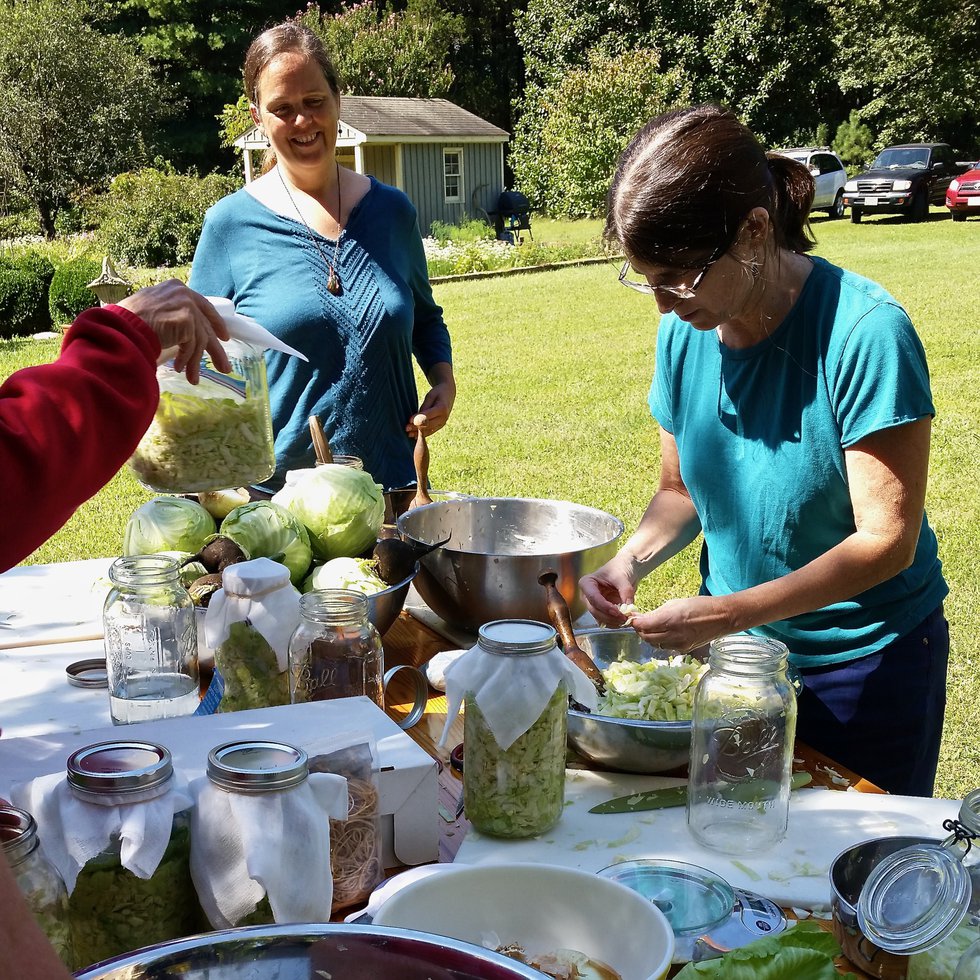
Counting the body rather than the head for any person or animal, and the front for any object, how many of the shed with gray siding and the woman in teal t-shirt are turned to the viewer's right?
0

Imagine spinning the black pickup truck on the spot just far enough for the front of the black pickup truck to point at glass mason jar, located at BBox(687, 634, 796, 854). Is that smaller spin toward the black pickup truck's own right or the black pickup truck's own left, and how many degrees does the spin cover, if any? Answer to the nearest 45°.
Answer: approximately 45° to the black pickup truck's own left

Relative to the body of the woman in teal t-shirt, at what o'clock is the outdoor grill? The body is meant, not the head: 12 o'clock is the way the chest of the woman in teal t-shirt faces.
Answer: The outdoor grill is roughly at 4 o'clock from the woman in teal t-shirt.

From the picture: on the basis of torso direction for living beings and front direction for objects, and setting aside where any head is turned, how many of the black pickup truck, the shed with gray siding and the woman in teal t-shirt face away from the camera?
0

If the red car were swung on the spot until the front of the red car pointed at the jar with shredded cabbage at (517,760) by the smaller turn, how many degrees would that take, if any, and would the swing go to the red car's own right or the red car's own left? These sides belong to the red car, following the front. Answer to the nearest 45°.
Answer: approximately 45° to the red car's own left

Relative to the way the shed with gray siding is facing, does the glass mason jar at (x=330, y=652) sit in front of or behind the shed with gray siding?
in front

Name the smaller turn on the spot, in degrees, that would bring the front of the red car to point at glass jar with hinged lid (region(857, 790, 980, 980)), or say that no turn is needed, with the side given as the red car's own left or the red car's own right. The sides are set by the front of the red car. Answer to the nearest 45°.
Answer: approximately 45° to the red car's own left

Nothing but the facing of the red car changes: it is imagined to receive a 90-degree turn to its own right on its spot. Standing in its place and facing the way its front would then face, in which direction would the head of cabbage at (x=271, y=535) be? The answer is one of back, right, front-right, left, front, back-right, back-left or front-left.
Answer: back-left

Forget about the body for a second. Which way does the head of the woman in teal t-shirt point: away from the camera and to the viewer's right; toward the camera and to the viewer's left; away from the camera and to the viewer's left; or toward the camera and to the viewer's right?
toward the camera and to the viewer's left

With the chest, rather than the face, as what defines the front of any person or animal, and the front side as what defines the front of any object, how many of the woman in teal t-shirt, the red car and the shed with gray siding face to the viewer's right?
0

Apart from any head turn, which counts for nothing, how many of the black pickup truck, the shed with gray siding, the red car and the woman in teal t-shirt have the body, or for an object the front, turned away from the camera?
0

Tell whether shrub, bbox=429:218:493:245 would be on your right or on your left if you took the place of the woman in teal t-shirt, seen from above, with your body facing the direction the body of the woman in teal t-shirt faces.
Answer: on your right

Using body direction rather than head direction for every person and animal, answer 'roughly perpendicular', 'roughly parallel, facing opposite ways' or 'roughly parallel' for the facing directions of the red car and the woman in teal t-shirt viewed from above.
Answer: roughly parallel

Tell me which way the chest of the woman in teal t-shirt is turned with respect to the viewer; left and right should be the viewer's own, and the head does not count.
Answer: facing the viewer and to the left of the viewer

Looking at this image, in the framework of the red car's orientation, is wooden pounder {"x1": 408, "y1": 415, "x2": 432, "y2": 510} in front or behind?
in front
